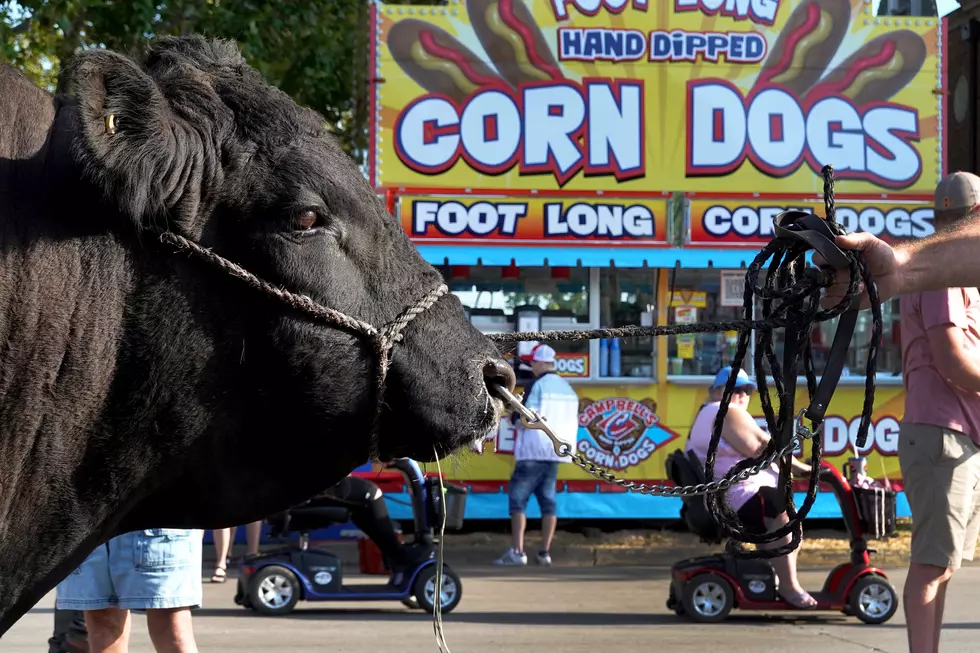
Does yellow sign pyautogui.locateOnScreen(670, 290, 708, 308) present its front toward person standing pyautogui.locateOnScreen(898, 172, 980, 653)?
yes

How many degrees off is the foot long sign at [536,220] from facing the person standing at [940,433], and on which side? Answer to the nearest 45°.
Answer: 0° — it already faces them

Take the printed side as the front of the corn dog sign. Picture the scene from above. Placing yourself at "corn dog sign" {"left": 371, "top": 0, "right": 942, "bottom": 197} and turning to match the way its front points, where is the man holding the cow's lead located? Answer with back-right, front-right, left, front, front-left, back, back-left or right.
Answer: front

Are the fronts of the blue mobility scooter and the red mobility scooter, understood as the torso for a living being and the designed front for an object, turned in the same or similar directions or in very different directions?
same or similar directions

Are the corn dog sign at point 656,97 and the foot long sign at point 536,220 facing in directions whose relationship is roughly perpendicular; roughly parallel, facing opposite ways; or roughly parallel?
roughly parallel

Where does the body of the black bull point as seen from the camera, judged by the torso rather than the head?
to the viewer's right

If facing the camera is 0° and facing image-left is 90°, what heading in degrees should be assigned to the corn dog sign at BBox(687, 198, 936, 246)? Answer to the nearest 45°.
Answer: approximately 0°

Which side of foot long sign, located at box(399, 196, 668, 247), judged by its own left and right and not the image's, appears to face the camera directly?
front

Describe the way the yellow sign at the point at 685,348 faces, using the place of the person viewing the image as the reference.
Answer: facing the viewer

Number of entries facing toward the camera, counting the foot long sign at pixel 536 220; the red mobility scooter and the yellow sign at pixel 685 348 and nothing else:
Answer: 2

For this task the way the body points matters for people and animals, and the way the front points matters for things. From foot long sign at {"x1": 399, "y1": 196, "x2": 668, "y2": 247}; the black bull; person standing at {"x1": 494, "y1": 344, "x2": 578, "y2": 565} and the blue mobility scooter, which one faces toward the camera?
the foot long sign

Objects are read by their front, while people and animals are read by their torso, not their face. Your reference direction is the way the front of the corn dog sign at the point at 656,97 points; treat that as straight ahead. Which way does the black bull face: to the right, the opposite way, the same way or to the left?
to the left

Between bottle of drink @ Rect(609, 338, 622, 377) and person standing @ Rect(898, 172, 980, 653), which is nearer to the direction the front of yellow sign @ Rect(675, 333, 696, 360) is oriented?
the person standing

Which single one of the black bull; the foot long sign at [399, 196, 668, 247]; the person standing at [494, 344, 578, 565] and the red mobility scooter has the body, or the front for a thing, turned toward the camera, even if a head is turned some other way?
the foot long sign

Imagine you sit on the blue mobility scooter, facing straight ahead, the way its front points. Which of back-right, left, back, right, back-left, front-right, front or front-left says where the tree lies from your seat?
left

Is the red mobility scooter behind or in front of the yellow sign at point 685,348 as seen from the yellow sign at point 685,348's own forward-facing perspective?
in front

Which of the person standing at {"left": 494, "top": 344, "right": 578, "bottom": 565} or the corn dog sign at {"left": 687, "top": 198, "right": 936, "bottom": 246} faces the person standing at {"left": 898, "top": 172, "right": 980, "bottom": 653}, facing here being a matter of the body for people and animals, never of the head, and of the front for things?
the corn dog sign

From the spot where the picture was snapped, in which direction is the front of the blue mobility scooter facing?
facing to the right of the viewer
